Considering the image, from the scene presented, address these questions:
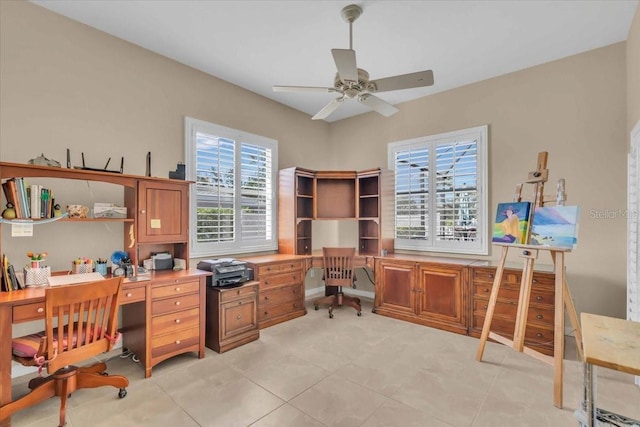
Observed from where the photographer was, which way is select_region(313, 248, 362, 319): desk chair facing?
facing away from the viewer

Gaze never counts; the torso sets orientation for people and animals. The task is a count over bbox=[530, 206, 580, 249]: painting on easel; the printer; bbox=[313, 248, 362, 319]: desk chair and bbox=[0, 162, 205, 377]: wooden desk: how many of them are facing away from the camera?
1

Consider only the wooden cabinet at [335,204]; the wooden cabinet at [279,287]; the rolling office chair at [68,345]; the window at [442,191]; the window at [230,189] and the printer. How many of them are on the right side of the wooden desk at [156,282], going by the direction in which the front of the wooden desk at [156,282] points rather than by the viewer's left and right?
1

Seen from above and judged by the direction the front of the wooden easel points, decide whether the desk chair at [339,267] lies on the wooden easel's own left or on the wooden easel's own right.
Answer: on the wooden easel's own right

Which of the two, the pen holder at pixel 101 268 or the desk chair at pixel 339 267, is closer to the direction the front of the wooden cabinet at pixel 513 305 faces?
the pen holder

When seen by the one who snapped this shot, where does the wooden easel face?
facing the viewer and to the left of the viewer

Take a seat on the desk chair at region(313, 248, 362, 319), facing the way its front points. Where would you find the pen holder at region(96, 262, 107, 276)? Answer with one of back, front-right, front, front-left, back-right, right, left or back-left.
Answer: back-left

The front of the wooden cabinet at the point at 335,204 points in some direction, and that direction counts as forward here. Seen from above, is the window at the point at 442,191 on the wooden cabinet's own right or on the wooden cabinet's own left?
on the wooden cabinet's own left

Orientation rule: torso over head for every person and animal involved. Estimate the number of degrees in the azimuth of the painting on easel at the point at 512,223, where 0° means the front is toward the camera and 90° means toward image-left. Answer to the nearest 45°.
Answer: approximately 45°

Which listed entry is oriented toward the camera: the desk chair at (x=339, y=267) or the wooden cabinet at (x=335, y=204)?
the wooden cabinet

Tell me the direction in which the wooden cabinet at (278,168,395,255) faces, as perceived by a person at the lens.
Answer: facing the viewer

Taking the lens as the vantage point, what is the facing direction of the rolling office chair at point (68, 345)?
facing away from the viewer and to the left of the viewer

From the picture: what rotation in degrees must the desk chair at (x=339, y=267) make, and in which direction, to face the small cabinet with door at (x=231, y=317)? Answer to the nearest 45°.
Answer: approximately 135° to its left

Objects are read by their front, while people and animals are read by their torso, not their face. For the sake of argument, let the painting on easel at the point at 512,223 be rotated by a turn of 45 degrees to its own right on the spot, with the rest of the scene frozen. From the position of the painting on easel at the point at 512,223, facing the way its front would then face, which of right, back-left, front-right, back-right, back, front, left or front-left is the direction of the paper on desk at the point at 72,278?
front-left

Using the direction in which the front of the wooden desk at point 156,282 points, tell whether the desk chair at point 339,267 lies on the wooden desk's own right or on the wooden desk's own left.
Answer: on the wooden desk's own left

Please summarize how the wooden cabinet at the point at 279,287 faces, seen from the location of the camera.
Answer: facing the viewer and to the right of the viewer
